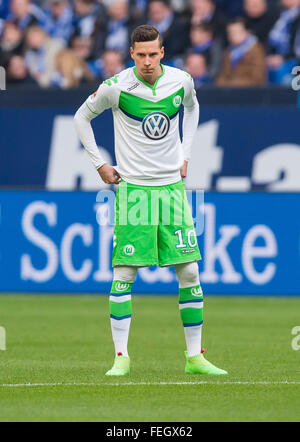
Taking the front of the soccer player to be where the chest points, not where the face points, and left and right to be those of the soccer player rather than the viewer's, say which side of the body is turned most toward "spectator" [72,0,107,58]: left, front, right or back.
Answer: back

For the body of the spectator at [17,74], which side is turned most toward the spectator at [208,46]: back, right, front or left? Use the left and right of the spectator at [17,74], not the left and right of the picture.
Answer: left

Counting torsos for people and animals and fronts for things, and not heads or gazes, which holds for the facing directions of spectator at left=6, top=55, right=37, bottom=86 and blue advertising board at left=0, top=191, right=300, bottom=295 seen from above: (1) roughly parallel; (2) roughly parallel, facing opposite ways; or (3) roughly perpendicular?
roughly parallel

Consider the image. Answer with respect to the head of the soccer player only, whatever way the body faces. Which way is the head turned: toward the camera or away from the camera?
toward the camera

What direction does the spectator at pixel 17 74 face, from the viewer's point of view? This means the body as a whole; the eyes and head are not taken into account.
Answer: toward the camera

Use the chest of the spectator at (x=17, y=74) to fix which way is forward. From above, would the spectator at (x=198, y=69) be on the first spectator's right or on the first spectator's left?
on the first spectator's left

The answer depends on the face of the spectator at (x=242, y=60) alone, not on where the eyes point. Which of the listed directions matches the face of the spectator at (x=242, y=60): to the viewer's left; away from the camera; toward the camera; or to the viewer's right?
toward the camera

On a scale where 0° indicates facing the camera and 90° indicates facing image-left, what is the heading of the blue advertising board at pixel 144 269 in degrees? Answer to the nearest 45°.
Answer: approximately 0°

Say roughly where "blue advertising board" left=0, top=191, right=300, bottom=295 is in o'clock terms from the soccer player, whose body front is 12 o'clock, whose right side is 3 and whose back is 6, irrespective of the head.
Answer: The blue advertising board is roughly at 6 o'clock from the soccer player.

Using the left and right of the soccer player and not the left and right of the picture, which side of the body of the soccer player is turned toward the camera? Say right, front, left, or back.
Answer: front

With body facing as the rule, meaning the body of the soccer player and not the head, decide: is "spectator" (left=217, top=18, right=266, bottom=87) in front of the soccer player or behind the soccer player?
behind

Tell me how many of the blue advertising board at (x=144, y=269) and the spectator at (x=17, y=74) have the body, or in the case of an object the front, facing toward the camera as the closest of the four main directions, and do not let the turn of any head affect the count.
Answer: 2
